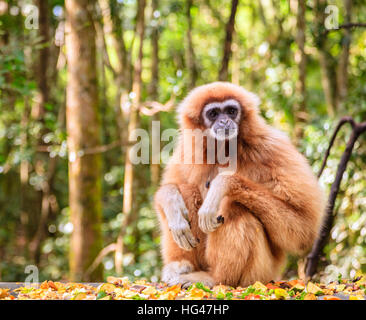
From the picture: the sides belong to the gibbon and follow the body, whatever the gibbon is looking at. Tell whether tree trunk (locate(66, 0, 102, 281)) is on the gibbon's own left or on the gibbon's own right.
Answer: on the gibbon's own right

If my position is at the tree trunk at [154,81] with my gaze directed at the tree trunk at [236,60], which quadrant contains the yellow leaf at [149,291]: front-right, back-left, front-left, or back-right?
back-right

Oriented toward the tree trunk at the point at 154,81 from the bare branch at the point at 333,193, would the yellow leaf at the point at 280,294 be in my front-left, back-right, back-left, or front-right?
back-left

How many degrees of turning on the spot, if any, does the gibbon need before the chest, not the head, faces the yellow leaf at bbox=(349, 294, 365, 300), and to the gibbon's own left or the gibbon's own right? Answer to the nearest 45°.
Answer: approximately 90° to the gibbon's own left

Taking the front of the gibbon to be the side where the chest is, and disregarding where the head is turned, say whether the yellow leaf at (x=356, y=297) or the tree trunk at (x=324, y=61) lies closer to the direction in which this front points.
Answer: the yellow leaf

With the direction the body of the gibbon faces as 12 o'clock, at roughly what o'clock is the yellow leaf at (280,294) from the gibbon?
The yellow leaf is roughly at 10 o'clock from the gibbon.

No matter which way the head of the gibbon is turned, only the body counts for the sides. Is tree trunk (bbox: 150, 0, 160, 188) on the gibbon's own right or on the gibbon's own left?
on the gibbon's own right

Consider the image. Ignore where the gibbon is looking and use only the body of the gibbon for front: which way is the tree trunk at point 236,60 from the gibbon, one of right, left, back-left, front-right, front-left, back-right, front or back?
back-right

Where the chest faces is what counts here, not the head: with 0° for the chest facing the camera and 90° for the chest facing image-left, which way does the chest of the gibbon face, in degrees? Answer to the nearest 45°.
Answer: approximately 45°

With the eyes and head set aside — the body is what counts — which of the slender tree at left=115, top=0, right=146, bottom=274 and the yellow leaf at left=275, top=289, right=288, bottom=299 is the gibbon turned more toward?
the yellow leaf
